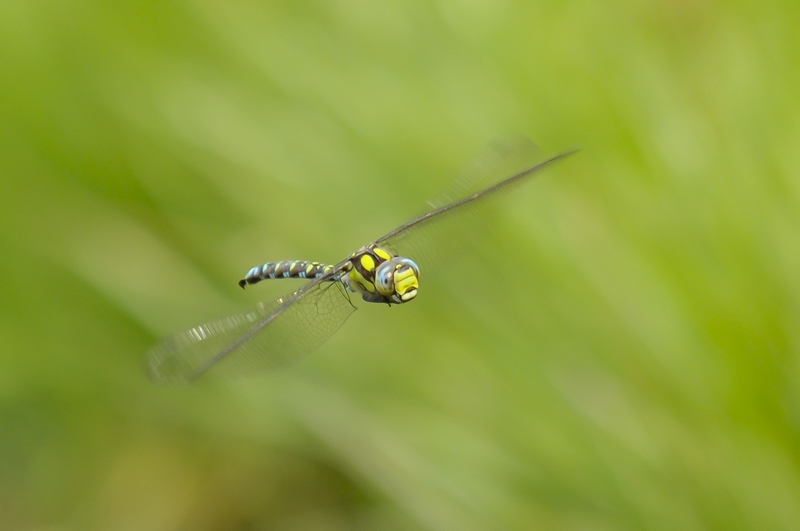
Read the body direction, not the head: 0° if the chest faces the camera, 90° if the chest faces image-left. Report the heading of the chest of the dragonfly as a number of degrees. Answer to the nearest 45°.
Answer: approximately 315°
